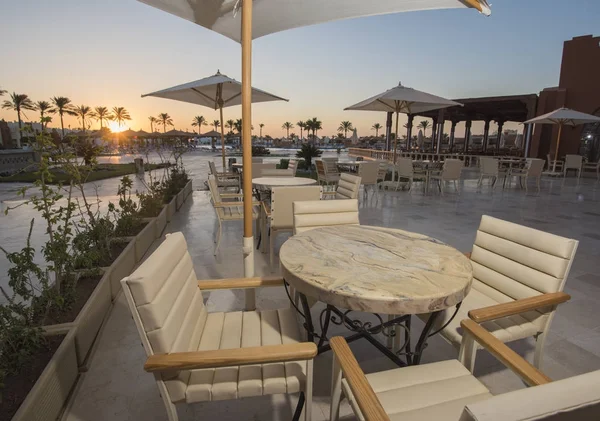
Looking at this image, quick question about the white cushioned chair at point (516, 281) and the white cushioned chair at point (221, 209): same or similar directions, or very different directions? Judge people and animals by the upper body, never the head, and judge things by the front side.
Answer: very different directions

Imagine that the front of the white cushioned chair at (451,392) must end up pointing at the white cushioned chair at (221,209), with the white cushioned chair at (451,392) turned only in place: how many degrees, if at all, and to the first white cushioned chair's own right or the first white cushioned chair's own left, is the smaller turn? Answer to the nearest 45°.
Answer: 0° — it already faces it

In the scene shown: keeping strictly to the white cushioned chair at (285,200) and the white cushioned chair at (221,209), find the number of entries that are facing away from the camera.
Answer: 1

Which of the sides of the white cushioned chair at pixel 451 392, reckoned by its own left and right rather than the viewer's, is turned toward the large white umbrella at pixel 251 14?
front

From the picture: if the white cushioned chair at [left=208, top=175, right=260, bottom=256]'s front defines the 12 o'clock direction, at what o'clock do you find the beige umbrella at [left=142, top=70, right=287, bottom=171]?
The beige umbrella is roughly at 9 o'clock from the white cushioned chair.

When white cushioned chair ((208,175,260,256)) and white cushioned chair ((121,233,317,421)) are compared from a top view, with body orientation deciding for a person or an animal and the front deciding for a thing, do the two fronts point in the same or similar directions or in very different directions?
same or similar directions

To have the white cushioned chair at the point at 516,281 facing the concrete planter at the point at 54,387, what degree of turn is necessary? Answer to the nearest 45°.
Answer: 0° — it already faces it

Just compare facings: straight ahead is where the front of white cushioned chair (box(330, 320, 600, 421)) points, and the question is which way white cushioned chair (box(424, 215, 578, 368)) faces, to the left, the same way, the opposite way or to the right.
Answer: to the left

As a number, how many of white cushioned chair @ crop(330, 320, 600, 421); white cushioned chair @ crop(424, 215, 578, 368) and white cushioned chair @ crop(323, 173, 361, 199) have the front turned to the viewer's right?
0

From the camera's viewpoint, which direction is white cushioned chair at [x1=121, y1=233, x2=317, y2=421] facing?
to the viewer's right

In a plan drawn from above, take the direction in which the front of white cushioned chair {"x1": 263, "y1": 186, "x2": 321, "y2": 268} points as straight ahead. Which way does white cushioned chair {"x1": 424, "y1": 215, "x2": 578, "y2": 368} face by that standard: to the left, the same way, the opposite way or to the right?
to the left

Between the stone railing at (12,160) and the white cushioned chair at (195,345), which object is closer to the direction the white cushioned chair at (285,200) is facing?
the stone railing

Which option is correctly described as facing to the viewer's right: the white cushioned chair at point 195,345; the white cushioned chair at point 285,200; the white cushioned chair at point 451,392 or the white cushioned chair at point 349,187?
the white cushioned chair at point 195,345

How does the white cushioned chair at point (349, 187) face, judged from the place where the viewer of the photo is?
facing the viewer and to the left of the viewer

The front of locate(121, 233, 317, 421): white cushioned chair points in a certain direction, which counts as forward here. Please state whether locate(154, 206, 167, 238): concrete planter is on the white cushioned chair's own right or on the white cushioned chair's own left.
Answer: on the white cushioned chair's own left

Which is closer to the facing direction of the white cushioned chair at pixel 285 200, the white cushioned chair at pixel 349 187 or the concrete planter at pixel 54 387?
the white cushioned chair

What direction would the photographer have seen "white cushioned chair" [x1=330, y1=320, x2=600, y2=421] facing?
facing away from the viewer and to the left of the viewer
